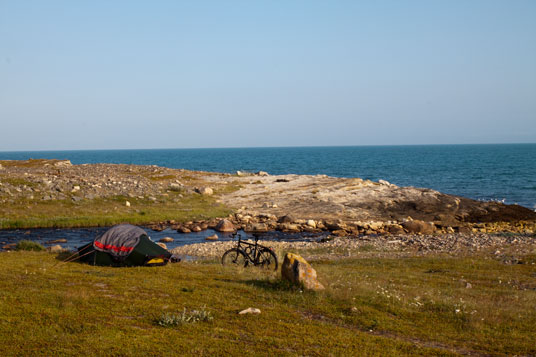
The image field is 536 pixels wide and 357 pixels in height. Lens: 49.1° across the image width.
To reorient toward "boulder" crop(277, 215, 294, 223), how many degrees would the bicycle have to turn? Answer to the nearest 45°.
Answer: approximately 90° to its right

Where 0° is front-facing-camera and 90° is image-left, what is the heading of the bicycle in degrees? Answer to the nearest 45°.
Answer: approximately 90°

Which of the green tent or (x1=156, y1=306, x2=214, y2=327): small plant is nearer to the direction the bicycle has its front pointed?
the green tent

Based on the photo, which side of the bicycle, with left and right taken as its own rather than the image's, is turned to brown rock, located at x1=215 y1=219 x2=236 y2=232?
right

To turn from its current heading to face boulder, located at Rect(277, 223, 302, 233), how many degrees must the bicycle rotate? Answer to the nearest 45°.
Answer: approximately 90° to its right

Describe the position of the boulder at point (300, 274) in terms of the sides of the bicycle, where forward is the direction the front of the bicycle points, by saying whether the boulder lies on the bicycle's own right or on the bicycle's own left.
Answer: on the bicycle's own left

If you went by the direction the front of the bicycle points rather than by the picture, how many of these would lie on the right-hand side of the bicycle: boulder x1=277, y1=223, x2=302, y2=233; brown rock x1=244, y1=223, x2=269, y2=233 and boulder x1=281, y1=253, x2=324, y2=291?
2
